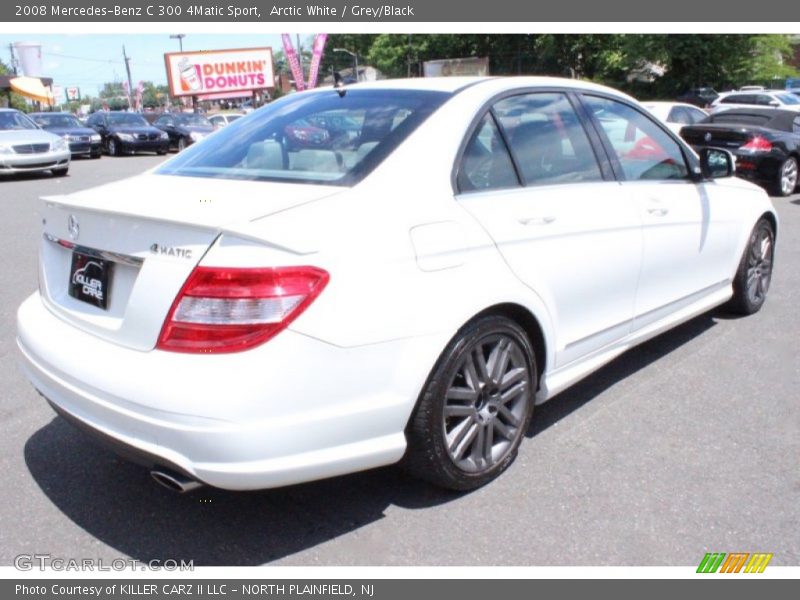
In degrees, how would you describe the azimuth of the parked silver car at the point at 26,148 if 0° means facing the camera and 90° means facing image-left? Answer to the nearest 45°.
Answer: approximately 315°

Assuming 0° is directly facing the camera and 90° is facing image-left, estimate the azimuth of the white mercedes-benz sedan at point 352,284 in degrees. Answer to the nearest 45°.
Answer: approximately 225°

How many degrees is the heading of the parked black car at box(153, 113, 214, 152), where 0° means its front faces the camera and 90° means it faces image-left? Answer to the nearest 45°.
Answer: approximately 315°

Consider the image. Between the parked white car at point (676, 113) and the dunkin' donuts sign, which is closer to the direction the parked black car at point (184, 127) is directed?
the parked white car

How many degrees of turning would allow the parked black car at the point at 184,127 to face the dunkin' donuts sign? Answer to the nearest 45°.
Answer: approximately 135° to its left

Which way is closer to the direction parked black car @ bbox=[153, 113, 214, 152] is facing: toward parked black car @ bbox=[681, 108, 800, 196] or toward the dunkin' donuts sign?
the parked black car

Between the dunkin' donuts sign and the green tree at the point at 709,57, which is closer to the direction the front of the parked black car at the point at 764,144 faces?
the green tree

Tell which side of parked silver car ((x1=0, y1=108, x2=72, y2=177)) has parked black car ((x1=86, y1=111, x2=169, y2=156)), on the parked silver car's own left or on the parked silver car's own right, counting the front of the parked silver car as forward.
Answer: on the parked silver car's own left

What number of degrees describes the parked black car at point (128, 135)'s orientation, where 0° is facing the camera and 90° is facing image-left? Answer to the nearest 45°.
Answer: approximately 315°

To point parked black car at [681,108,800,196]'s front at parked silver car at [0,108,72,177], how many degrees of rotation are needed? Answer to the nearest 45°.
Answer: approximately 135° to its left
